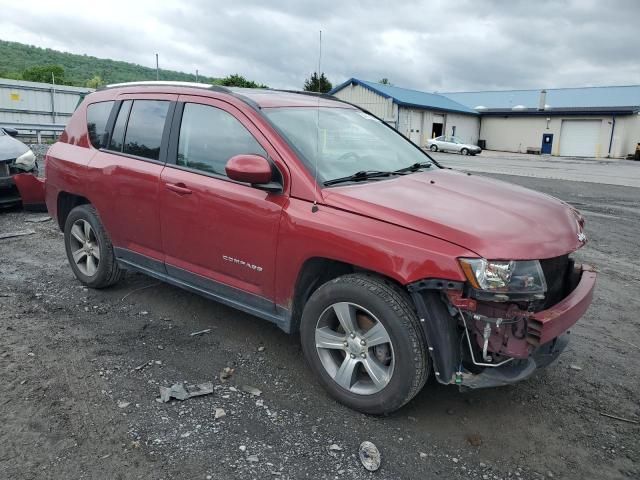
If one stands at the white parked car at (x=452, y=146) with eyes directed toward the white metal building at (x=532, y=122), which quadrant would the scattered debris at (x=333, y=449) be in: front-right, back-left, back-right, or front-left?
back-right

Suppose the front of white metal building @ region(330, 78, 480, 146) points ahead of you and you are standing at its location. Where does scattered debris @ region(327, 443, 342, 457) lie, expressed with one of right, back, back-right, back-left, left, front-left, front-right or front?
front-right

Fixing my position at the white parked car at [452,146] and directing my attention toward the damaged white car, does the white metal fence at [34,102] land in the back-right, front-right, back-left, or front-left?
front-right

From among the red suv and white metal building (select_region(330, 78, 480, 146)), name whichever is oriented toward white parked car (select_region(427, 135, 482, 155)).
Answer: the white metal building

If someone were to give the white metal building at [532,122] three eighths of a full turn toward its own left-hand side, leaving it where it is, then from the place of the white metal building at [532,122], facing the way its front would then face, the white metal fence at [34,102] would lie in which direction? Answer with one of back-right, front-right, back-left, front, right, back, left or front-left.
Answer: back

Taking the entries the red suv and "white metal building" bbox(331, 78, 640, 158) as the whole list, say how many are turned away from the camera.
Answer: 0

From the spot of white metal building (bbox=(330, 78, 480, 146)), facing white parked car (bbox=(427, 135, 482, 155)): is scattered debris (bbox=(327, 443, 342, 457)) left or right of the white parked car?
right

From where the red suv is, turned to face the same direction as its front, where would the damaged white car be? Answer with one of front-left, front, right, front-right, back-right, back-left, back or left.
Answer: back

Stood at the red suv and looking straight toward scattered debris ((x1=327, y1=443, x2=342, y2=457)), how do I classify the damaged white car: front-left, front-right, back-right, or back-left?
back-right

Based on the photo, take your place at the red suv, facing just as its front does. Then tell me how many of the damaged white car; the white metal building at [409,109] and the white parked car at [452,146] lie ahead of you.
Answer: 0

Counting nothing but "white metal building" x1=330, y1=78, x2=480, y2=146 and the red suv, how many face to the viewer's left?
0

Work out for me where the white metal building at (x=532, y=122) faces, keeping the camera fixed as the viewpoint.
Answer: facing the viewer

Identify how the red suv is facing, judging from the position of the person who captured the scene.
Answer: facing the viewer and to the right of the viewer

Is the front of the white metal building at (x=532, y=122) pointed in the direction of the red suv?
yes
